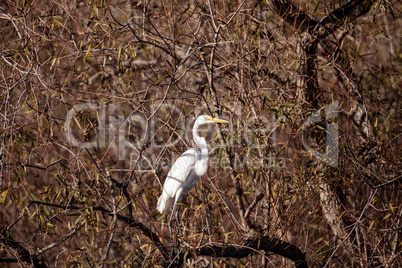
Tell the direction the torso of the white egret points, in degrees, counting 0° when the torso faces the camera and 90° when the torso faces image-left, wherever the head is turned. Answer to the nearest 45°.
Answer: approximately 270°
